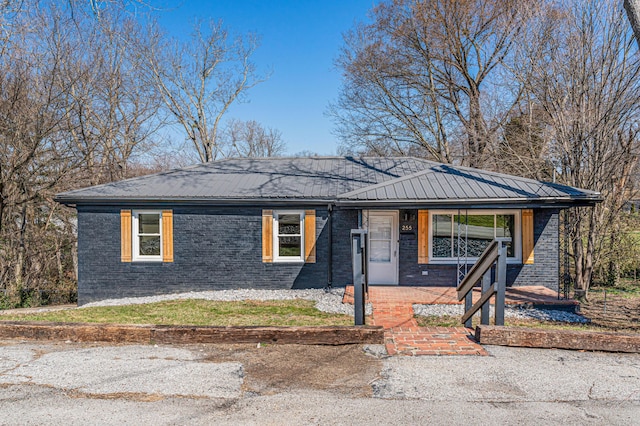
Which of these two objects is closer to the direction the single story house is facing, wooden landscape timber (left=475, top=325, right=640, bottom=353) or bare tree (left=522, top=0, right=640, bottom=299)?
the wooden landscape timber

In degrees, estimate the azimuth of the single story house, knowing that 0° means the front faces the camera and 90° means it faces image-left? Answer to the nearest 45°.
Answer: approximately 0°

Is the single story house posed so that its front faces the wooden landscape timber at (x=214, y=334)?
yes

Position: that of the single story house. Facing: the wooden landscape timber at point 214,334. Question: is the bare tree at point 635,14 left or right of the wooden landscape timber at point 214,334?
left

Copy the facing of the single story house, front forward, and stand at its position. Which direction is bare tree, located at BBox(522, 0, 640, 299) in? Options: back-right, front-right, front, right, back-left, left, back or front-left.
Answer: left

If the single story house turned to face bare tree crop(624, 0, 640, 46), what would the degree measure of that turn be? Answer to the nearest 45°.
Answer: approximately 45° to its left
